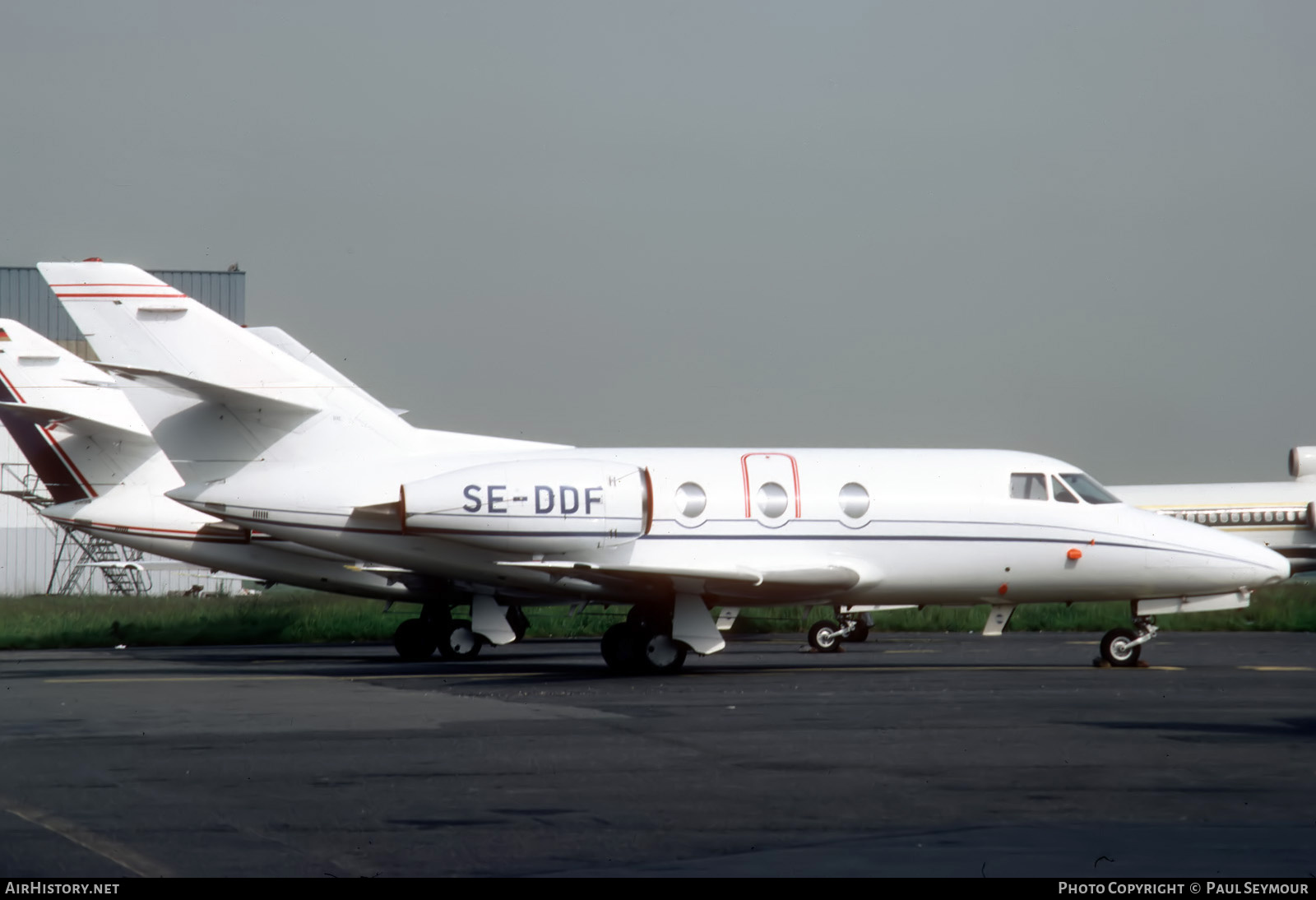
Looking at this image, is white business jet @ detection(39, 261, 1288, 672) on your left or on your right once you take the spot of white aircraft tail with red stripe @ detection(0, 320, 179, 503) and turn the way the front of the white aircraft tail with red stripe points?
on your right

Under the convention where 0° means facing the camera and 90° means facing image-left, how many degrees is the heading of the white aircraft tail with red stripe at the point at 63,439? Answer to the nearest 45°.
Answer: approximately 270°
